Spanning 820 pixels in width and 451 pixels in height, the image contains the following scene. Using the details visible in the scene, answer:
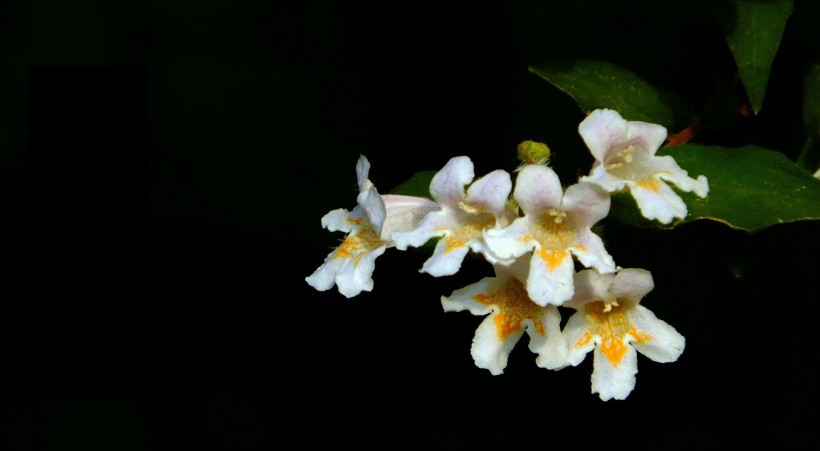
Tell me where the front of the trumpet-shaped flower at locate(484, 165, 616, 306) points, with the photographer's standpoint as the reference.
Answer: facing the viewer
